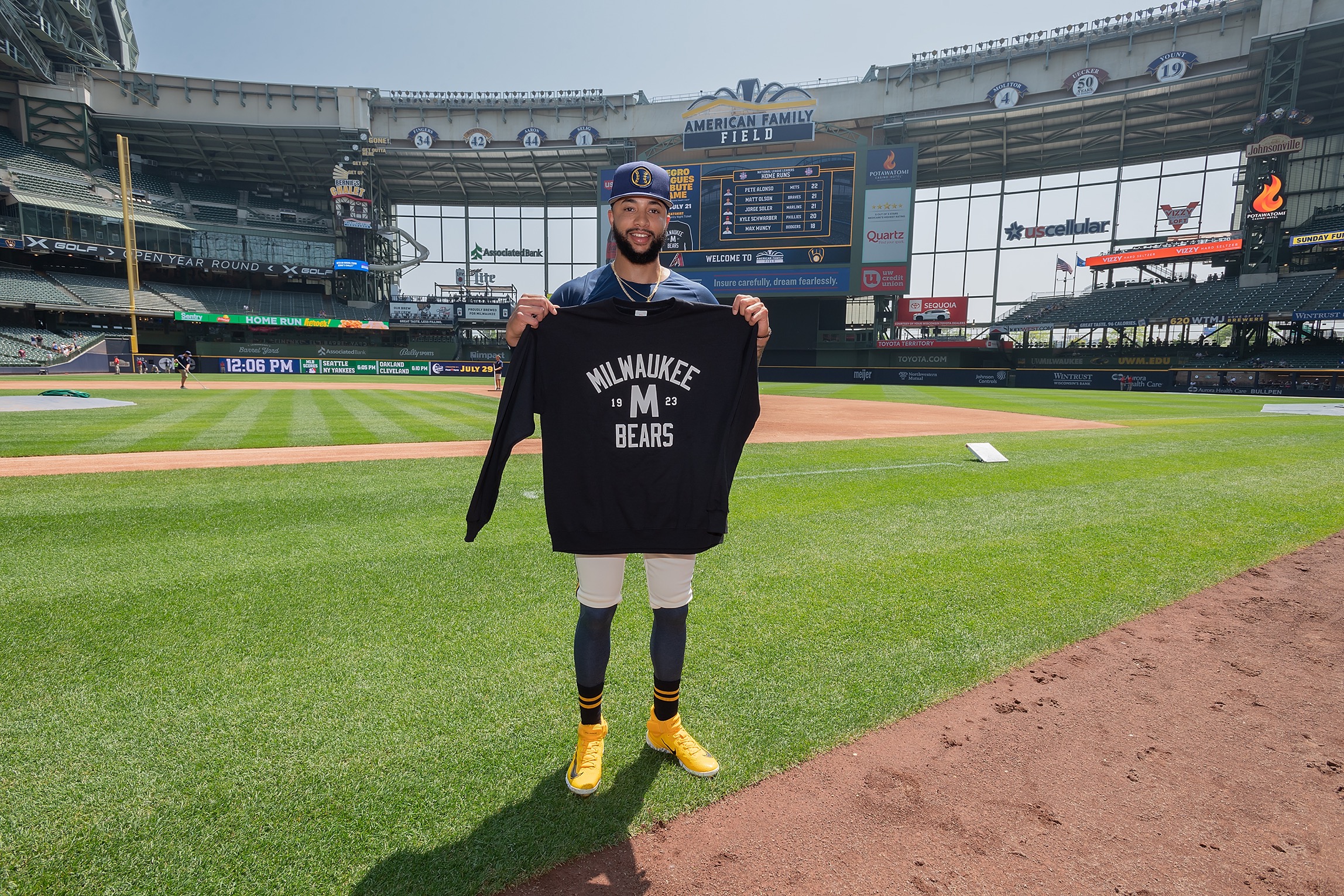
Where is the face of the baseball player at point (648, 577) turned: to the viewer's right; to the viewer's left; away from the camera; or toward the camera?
toward the camera

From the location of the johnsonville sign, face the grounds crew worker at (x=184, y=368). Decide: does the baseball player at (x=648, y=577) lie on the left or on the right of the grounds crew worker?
left

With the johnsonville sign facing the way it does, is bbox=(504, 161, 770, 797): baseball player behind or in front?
in front

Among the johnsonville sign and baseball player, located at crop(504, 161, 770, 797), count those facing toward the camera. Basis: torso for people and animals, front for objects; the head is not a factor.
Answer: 2

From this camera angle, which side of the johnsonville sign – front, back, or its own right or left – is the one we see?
front

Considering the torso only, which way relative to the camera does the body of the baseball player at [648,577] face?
toward the camera

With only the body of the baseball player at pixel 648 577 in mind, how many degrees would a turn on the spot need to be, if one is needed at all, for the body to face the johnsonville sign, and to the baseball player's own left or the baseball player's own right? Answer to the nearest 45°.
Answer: approximately 135° to the baseball player's own left

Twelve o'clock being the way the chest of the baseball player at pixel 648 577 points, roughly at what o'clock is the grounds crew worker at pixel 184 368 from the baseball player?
The grounds crew worker is roughly at 5 o'clock from the baseball player.

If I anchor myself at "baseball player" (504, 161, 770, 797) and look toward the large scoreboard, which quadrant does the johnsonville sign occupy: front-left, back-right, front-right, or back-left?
front-right

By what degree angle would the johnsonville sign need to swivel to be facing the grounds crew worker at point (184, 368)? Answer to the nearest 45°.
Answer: approximately 45° to its right
